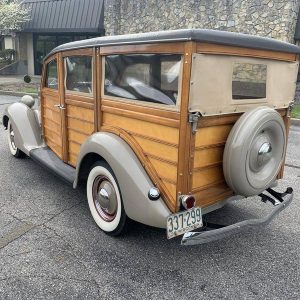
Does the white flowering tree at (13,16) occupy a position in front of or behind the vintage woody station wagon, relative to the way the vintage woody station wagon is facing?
in front

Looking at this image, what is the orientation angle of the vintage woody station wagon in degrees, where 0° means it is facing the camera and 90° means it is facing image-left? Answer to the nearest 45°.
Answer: approximately 135°
